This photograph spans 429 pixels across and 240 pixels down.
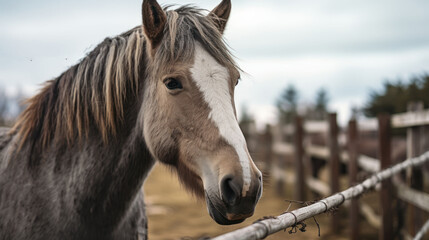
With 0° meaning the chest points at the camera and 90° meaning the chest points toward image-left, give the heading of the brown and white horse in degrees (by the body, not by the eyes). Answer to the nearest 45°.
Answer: approximately 315°
